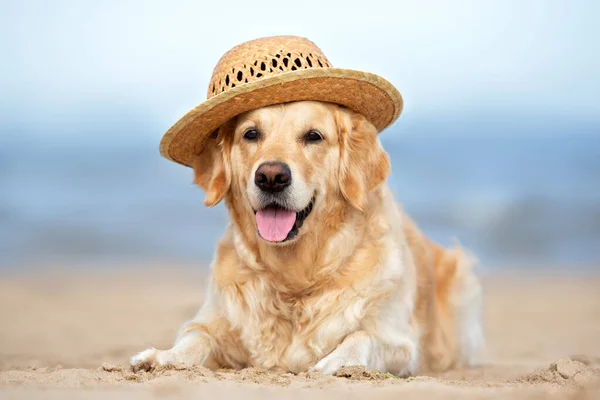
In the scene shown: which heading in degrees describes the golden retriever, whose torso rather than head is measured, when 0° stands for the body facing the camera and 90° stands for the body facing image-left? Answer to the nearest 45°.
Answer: approximately 45°
